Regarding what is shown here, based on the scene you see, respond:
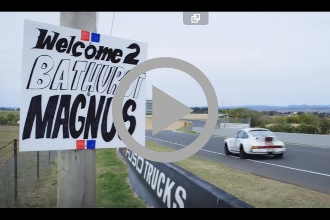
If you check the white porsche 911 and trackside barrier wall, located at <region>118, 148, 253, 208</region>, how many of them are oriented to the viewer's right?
0

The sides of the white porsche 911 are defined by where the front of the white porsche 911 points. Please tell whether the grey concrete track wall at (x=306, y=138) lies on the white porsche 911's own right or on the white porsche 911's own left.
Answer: on the white porsche 911's own right

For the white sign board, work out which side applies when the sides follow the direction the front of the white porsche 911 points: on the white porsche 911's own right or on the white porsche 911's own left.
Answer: on the white porsche 911's own left

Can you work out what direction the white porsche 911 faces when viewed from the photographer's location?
facing away from the viewer and to the left of the viewer

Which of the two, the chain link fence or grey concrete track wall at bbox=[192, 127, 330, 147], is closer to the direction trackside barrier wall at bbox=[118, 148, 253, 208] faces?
the chain link fence

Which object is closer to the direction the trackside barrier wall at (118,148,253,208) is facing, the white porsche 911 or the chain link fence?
the chain link fence
